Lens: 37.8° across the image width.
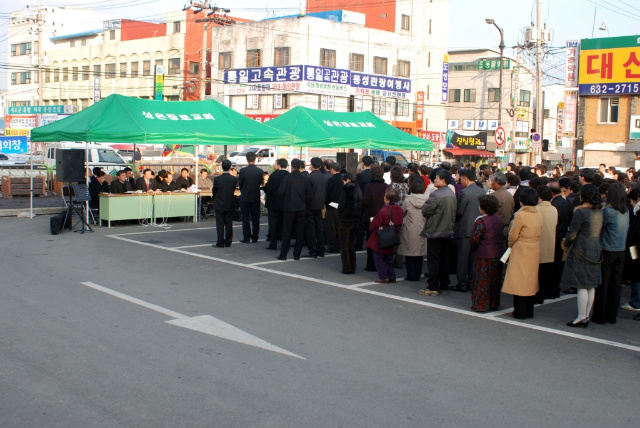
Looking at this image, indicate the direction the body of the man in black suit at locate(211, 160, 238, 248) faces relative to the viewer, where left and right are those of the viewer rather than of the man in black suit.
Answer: facing away from the viewer

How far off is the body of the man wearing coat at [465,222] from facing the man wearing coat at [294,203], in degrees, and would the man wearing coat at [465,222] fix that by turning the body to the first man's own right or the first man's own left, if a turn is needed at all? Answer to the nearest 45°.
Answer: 0° — they already face them

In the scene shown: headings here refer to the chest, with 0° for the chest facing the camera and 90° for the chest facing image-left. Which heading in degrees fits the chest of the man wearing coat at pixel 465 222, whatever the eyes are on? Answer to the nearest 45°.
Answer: approximately 135°

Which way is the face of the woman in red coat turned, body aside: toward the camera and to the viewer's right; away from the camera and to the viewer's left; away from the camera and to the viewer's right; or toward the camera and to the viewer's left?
away from the camera and to the viewer's left

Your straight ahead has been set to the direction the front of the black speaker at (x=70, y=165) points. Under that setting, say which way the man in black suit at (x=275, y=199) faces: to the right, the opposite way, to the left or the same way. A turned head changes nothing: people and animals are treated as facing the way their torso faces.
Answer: the opposite way

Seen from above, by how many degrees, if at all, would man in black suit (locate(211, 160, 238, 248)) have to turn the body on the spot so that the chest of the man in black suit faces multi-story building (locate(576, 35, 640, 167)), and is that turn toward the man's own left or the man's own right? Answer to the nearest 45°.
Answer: approximately 45° to the man's own right

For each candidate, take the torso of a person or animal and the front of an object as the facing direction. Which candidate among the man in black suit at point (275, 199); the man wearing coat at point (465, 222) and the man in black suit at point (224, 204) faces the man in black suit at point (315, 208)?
the man wearing coat

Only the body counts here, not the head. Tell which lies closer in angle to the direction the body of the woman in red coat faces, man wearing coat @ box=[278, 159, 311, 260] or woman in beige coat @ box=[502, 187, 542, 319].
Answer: the man wearing coat

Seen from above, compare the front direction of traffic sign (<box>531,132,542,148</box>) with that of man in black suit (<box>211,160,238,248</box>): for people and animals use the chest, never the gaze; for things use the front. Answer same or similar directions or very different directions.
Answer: very different directions

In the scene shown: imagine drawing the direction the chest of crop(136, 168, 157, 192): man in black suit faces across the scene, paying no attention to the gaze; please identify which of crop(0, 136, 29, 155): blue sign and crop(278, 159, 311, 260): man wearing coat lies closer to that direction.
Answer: the man wearing coat

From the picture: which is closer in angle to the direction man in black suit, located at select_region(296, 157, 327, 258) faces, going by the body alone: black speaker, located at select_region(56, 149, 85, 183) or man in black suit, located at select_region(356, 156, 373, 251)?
the black speaker

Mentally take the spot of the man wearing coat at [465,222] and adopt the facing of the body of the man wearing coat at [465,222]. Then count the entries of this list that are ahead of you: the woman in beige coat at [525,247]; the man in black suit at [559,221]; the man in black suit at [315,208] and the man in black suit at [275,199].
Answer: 2
